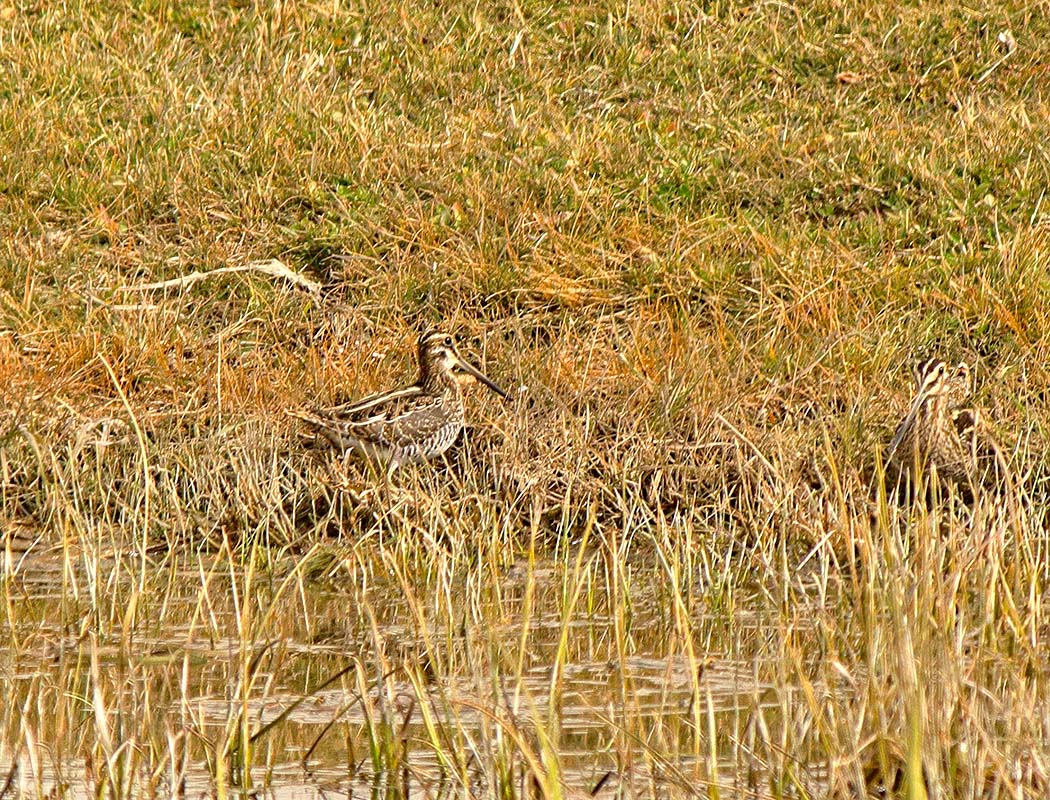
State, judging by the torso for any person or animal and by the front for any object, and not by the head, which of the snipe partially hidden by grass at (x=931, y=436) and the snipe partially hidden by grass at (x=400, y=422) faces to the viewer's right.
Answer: the snipe partially hidden by grass at (x=400, y=422)

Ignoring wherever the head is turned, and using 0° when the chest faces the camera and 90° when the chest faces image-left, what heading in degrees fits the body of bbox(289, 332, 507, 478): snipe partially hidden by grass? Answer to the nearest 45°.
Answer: approximately 270°

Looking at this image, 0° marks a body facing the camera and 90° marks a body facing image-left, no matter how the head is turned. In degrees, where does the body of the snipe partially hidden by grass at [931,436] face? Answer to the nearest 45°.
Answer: approximately 45°

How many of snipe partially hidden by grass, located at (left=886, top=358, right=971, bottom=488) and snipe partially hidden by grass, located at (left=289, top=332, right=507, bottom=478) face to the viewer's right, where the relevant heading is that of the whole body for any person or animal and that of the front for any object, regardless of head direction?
1

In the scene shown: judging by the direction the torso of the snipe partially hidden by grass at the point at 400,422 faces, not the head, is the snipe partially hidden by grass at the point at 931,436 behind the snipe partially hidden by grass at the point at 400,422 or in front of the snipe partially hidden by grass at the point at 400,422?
in front

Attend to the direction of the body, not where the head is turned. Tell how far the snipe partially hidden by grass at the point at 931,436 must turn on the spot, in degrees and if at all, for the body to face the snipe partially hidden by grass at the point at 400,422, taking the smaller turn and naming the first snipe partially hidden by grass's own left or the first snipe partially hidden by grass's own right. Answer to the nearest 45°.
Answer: approximately 45° to the first snipe partially hidden by grass's own right

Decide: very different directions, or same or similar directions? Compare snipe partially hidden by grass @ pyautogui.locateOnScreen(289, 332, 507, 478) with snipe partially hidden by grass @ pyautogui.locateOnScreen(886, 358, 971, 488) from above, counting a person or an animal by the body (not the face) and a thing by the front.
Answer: very different directions
